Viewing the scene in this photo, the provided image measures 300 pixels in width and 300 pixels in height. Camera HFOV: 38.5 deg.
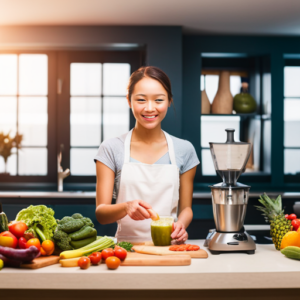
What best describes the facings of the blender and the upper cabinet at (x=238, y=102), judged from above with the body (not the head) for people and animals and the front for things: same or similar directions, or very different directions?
same or similar directions

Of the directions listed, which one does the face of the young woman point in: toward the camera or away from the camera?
toward the camera

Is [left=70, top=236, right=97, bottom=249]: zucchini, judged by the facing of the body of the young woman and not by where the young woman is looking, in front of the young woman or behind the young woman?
in front

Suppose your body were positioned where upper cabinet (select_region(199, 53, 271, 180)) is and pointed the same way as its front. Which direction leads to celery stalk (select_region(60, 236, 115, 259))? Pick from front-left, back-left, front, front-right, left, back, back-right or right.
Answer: front

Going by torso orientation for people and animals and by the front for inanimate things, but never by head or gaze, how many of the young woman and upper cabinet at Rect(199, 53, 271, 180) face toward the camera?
2

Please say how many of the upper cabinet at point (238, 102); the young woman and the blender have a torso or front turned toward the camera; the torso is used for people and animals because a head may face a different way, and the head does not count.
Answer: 3

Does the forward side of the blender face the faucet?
no

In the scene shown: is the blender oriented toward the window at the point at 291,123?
no

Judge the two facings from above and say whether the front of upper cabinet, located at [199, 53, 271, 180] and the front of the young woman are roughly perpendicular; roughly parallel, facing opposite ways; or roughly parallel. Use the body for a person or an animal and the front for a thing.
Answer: roughly parallel

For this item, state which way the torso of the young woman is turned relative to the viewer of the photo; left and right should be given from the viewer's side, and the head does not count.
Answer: facing the viewer

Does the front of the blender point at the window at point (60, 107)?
no

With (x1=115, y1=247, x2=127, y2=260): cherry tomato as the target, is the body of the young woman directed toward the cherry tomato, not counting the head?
yes

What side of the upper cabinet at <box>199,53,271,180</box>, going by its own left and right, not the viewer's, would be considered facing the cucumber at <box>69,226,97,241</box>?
front
